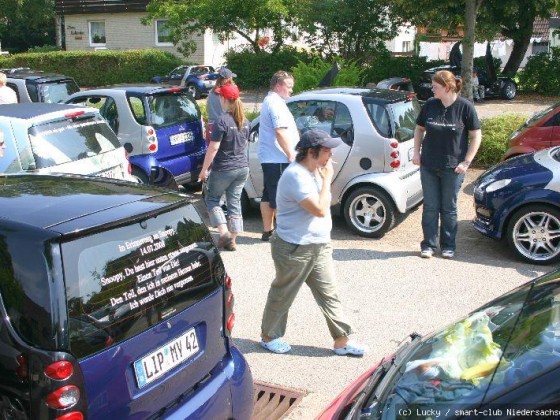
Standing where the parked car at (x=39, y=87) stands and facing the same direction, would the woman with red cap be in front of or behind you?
behind

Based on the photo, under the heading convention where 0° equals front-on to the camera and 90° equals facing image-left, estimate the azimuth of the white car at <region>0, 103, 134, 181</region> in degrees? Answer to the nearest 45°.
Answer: approximately 135°

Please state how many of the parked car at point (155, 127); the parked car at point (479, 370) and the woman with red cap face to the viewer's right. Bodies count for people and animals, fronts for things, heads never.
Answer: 0

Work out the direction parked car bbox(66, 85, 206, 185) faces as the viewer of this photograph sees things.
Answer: facing away from the viewer and to the left of the viewer

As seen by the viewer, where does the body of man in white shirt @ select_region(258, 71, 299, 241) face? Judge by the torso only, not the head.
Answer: to the viewer's right

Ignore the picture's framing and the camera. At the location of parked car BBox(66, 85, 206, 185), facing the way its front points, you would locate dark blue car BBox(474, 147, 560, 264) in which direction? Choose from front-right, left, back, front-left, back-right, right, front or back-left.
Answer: back

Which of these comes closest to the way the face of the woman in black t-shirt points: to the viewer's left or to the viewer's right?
to the viewer's left

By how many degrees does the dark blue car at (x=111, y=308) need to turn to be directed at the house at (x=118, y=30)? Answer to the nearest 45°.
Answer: approximately 45° to its right

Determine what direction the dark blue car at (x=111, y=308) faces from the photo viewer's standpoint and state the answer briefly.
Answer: facing away from the viewer and to the left of the viewer

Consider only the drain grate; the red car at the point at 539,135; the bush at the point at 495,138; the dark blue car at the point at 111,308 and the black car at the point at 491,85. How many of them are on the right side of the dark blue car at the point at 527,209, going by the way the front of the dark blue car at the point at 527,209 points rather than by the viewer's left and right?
3

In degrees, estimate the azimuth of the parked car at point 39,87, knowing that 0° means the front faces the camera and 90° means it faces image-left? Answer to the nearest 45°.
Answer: approximately 135°
